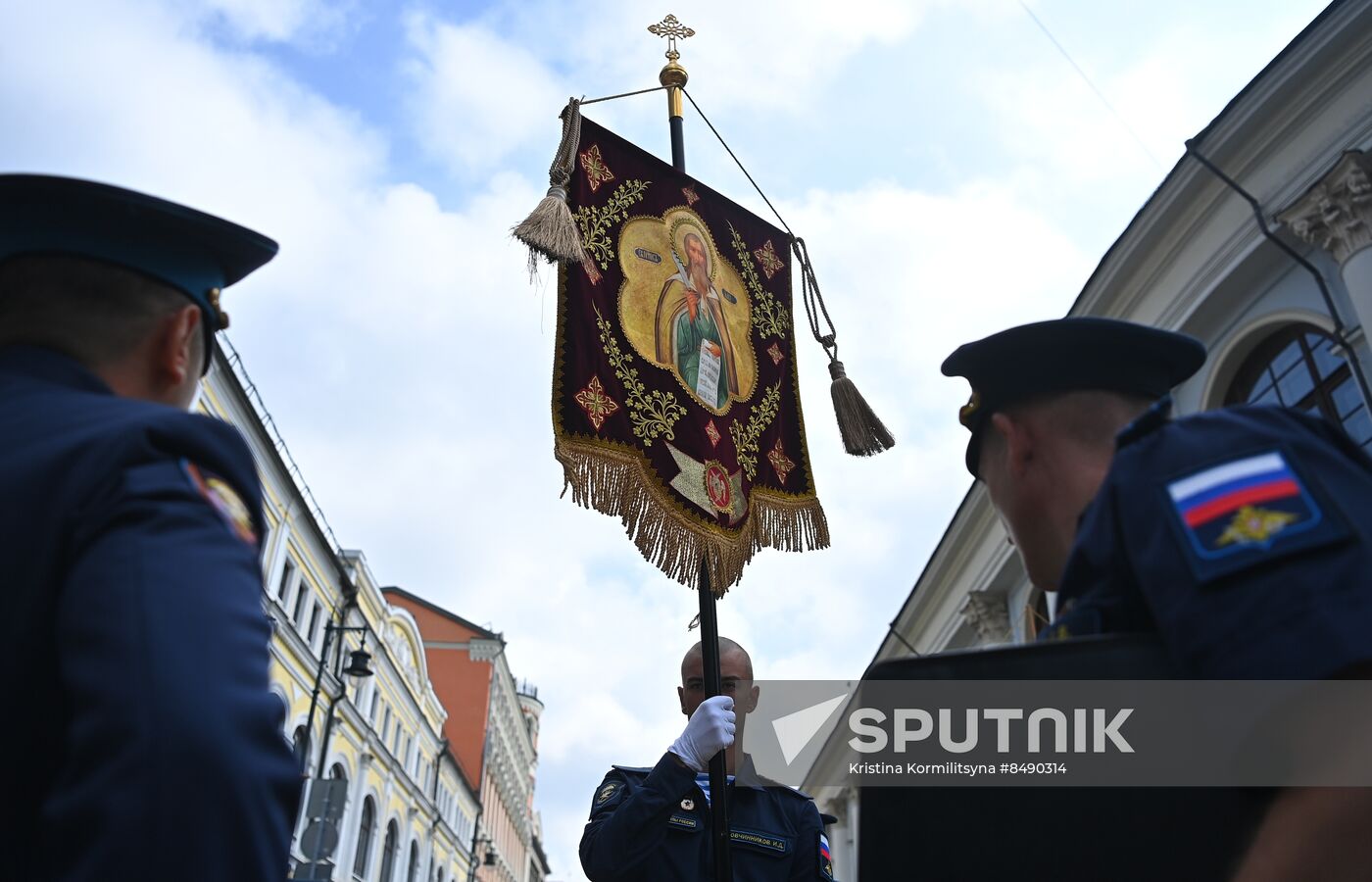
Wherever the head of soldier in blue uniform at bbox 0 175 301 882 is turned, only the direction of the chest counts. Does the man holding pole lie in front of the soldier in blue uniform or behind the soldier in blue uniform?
in front

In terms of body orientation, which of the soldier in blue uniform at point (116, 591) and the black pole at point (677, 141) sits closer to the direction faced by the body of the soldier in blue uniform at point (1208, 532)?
the black pole

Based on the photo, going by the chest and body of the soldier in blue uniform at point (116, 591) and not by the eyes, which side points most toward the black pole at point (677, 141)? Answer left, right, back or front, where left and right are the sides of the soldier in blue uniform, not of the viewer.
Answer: front

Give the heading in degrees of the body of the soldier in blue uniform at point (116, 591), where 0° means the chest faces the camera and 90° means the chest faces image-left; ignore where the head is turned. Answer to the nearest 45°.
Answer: approximately 225°

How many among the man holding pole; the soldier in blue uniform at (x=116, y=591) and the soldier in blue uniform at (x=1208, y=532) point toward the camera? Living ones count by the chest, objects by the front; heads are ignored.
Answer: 1

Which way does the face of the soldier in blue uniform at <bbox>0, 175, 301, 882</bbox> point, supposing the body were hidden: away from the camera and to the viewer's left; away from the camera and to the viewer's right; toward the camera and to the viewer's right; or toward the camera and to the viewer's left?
away from the camera and to the viewer's right

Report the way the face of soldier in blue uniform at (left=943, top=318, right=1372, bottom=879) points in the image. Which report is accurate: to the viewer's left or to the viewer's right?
to the viewer's left

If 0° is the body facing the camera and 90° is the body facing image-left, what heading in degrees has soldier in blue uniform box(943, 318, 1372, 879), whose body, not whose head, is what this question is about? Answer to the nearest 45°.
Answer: approximately 135°

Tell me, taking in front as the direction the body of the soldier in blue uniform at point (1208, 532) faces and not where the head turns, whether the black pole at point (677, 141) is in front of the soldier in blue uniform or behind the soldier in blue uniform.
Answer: in front

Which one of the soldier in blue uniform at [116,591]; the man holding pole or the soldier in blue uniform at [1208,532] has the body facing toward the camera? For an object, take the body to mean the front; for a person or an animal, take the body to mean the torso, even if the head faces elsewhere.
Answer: the man holding pole

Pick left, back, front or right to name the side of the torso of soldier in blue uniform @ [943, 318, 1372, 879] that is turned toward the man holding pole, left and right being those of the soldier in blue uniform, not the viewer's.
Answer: front
